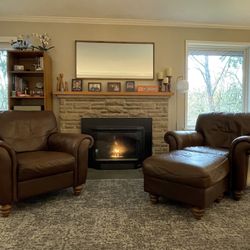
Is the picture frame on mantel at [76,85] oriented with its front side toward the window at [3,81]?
no

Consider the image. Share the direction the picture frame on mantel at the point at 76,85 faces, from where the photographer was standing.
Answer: facing the viewer

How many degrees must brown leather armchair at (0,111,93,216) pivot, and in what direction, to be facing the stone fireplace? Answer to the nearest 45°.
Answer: approximately 90° to its left

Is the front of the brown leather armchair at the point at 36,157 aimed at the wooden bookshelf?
no

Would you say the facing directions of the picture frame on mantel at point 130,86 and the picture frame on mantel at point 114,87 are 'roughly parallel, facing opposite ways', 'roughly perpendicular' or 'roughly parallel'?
roughly parallel

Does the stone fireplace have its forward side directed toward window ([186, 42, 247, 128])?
no

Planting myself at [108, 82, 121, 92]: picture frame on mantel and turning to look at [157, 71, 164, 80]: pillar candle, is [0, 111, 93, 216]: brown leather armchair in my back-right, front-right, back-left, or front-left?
back-right

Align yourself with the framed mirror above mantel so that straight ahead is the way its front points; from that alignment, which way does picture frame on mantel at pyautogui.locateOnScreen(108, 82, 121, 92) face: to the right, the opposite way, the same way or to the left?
the same way

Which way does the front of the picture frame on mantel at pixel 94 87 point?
toward the camera

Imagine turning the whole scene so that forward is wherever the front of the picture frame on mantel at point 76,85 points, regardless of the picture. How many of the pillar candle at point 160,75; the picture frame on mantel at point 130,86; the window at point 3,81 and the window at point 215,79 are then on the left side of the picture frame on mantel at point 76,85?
3

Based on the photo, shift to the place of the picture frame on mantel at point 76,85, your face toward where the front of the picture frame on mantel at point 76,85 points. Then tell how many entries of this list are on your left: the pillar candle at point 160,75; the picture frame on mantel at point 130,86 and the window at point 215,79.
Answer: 3

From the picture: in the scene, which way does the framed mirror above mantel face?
toward the camera
